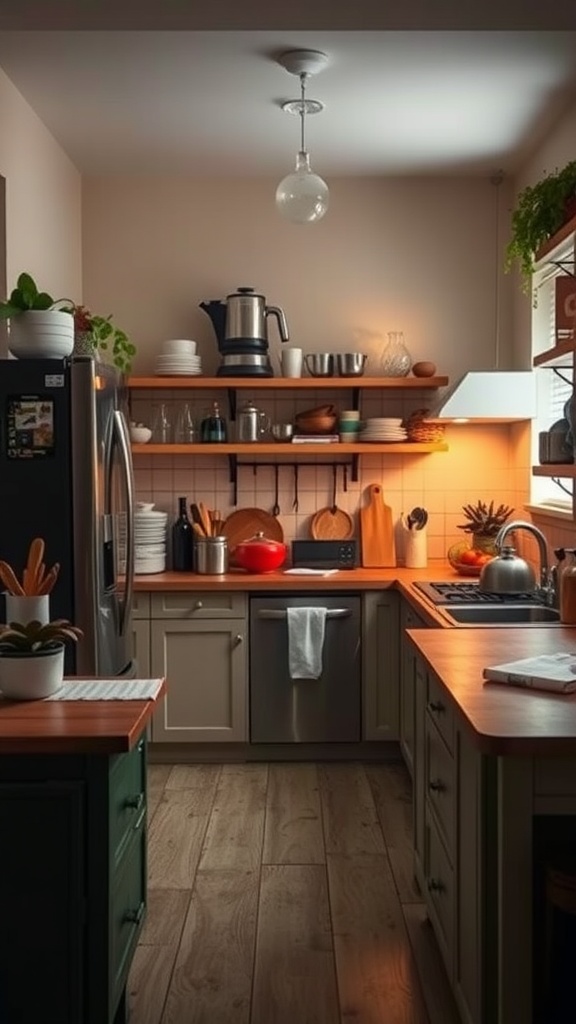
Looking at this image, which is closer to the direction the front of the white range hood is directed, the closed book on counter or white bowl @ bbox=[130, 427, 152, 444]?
the white bowl

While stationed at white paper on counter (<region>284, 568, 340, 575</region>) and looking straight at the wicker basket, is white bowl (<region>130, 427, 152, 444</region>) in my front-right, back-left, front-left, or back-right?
back-left

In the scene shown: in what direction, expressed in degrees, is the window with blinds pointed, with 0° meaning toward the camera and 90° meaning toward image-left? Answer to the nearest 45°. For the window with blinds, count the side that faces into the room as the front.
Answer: approximately 90°

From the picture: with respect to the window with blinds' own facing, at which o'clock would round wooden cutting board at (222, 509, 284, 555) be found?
The round wooden cutting board is roughly at 12 o'clock from the window with blinds.

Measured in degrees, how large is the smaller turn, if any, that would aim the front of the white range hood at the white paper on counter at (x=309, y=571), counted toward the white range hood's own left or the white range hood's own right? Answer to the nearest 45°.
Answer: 0° — it already faces it

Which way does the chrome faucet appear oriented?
to the viewer's left

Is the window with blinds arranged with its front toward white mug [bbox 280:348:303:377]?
yes

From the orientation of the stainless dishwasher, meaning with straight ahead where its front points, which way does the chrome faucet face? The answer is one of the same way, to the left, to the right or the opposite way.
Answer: to the right
